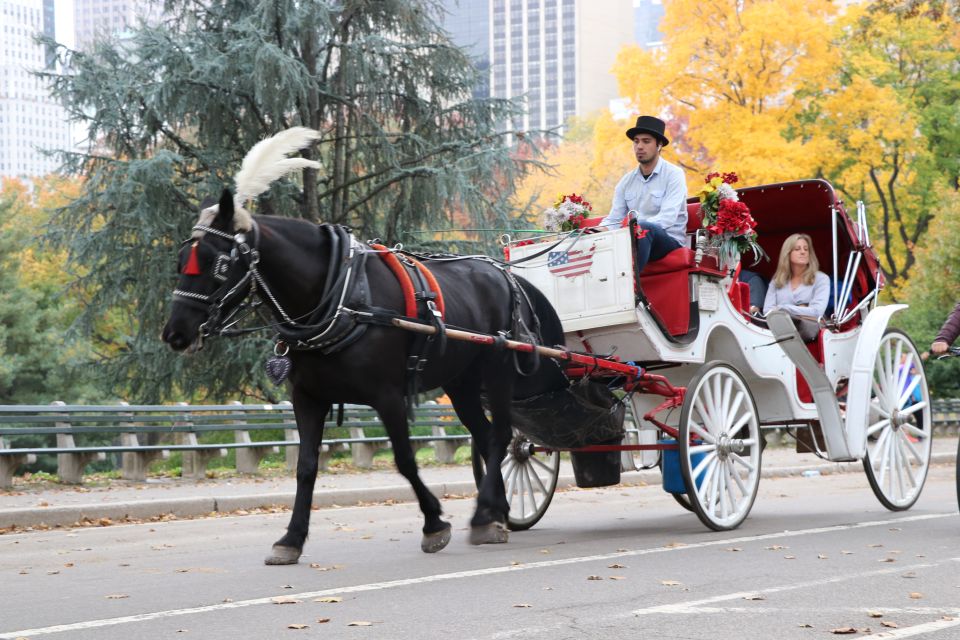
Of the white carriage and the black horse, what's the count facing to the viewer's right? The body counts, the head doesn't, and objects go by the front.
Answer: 0

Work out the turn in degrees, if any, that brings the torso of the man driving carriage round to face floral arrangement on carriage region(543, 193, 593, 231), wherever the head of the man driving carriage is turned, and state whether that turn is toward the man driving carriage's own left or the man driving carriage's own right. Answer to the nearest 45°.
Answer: approximately 45° to the man driving carriage's own right

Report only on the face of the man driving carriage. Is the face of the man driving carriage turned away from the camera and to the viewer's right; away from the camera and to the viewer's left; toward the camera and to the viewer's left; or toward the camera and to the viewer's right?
toward the camera and to the viewer's left

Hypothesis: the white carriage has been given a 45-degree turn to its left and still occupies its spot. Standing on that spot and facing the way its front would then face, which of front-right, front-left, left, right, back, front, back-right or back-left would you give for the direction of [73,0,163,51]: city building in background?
back-right

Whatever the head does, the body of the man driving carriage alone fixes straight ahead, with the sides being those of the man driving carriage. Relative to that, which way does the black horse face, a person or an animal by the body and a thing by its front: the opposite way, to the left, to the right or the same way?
the same way

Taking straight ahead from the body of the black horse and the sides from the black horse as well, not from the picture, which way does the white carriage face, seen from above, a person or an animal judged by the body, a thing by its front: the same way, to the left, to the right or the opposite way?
the same way

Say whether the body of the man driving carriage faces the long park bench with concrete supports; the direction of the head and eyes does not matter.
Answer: no

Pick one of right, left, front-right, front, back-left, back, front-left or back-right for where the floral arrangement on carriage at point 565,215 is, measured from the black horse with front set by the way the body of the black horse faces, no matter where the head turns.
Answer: back

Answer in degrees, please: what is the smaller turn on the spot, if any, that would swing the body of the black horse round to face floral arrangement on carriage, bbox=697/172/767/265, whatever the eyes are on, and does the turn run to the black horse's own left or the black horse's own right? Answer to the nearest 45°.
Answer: approximately 180°

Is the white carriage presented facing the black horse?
yes

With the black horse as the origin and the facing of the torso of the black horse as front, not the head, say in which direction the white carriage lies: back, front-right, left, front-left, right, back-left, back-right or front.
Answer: back

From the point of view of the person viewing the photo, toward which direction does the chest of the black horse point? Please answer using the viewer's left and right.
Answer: facing the viewer and to the left of the viewer

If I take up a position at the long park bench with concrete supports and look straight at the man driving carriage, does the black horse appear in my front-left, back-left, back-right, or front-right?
front-right

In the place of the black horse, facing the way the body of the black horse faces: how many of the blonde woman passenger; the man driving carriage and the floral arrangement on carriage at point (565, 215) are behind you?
3

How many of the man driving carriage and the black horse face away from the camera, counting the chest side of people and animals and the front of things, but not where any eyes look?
0

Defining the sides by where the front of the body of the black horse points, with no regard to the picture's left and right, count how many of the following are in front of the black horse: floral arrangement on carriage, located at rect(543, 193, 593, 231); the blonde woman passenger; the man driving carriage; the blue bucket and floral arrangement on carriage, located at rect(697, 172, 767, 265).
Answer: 0
